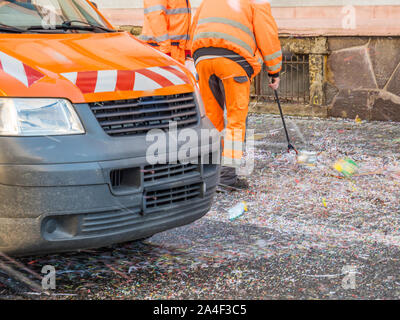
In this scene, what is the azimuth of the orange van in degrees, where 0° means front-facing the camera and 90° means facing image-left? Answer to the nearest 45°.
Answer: approximately 315°

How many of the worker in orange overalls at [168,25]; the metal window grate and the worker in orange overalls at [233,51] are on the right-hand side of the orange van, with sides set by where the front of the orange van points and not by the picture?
0

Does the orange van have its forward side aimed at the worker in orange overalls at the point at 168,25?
no

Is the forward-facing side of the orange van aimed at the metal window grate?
no

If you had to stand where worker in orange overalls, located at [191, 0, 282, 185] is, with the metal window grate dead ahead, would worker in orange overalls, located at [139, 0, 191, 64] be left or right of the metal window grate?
left

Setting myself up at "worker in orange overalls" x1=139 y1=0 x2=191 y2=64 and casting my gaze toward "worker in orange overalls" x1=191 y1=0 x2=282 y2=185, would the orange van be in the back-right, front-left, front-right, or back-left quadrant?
front-right

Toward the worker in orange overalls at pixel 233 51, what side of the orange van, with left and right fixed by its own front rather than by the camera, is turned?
left
